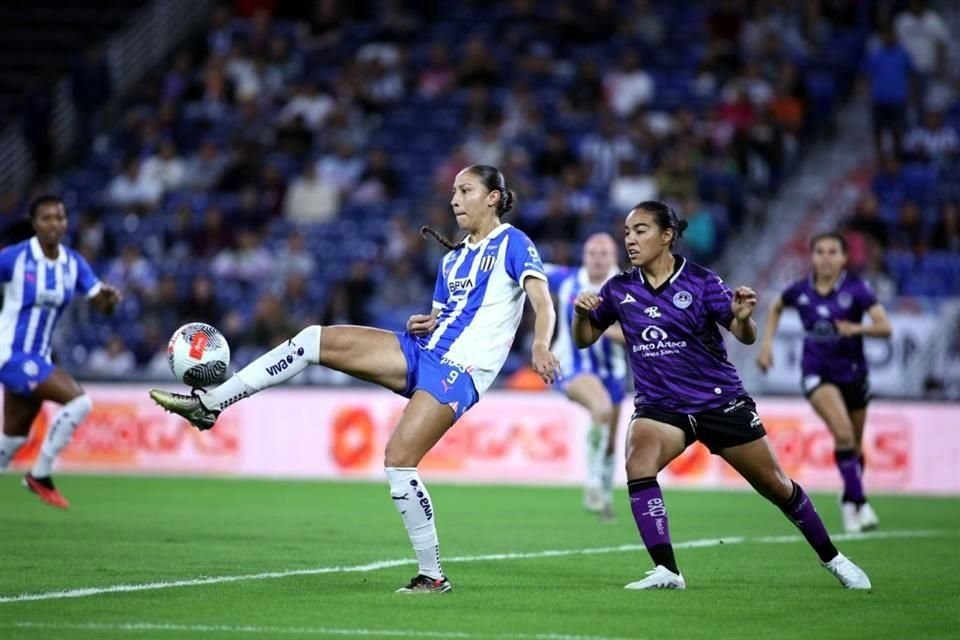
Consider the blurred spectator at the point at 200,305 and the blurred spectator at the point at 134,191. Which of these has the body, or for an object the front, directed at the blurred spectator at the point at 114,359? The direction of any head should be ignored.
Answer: the blurred spectator at the point at 134,191

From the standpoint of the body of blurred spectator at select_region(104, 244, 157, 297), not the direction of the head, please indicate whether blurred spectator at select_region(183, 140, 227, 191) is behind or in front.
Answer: behind

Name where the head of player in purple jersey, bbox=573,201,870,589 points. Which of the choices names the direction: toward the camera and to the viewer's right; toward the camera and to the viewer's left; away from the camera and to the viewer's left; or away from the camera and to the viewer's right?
toward the camera and to the viewer's left

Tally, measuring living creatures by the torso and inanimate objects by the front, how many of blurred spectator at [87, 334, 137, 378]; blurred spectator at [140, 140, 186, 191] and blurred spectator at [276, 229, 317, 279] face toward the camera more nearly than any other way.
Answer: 3

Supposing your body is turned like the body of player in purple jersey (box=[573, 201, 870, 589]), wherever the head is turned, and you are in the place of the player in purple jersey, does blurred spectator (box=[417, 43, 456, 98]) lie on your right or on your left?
on your right

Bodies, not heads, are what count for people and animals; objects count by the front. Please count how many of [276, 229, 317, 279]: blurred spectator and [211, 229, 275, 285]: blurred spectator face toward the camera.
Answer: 2

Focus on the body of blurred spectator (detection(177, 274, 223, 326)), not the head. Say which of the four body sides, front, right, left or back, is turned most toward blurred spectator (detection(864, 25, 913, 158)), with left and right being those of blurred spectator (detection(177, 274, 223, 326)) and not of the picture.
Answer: left
